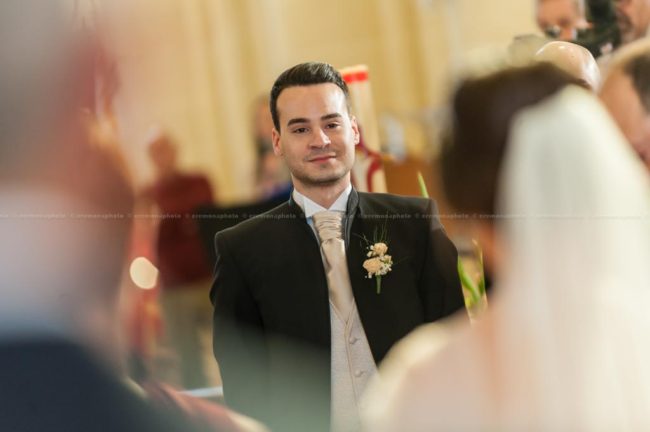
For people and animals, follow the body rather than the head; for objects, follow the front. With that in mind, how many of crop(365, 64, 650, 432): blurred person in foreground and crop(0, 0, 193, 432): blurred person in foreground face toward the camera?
0

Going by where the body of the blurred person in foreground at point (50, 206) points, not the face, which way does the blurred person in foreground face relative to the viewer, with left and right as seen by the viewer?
facing away from the viewer and to the right of the viewer

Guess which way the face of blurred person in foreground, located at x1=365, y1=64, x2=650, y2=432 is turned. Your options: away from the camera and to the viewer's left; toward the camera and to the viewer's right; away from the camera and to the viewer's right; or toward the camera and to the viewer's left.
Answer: away from the camera and to the viewer's left

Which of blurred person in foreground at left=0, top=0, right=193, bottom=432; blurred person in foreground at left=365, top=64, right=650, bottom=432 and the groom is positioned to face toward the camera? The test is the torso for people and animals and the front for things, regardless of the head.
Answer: the groom

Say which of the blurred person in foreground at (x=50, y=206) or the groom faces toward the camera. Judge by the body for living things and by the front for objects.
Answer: the groom

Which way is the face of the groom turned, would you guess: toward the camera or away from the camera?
toward the camera

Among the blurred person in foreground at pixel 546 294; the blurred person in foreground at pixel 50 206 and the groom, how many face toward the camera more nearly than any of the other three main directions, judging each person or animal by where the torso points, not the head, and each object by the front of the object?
1

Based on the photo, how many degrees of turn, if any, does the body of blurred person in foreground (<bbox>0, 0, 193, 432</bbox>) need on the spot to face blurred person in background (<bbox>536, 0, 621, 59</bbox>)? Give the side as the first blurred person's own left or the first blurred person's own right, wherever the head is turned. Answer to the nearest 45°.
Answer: approximately 45° to the first blurred person's own right

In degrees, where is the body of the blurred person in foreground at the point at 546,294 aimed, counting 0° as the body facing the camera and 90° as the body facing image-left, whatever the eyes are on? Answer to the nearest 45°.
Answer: approximately 135°

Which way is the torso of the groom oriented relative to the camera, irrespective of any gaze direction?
toward the camera
